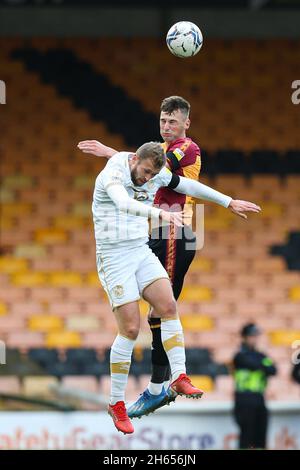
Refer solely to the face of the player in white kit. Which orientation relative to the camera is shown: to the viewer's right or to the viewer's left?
to the viewer's right

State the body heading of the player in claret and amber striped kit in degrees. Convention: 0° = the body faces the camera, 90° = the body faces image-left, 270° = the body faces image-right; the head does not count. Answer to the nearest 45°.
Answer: approximately 45°

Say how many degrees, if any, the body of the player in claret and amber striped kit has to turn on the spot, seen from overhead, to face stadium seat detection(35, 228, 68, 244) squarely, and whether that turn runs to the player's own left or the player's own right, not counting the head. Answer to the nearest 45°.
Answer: approximately 135° to the player's own right

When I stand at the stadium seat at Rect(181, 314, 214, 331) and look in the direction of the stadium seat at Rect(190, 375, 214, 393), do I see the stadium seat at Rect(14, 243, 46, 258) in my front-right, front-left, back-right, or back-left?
back-right

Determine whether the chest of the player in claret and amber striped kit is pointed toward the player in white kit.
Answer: yes

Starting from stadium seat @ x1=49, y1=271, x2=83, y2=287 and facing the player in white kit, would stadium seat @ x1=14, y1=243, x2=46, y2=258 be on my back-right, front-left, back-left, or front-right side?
back-right

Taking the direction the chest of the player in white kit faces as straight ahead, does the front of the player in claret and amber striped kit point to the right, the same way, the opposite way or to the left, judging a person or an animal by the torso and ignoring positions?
to the right

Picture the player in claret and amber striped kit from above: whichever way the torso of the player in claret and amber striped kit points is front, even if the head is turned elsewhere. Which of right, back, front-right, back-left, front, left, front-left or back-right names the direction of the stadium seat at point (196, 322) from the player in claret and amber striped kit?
back-right

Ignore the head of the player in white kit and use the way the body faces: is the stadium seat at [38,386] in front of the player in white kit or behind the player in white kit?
behind

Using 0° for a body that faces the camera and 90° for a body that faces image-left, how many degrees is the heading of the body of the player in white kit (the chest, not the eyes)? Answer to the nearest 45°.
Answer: approximately 315°

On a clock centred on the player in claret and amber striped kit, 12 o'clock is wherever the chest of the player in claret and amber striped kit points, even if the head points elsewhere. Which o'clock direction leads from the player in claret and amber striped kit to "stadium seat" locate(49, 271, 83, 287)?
The stadium seat is roughly at 4 o'clock from the player in claret and amber striped kit.

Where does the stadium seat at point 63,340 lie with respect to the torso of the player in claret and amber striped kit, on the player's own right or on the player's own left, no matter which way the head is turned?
on the player's own right
